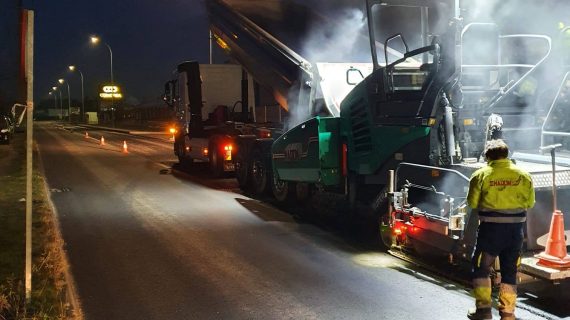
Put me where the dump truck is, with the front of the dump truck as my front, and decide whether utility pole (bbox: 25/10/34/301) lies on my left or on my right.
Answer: on my left

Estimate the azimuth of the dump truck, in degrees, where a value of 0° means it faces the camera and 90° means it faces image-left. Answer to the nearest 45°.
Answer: approximately 135°

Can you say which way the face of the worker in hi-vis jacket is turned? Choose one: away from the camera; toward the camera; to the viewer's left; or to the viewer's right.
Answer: away from the camera
